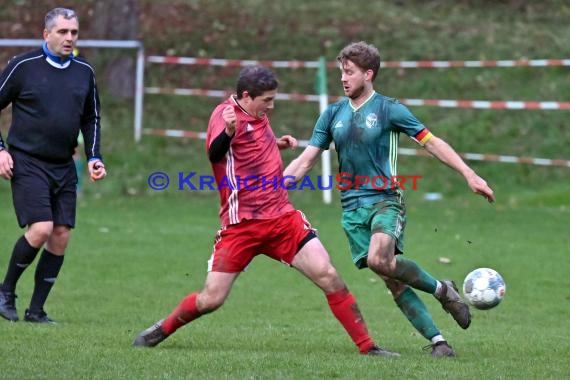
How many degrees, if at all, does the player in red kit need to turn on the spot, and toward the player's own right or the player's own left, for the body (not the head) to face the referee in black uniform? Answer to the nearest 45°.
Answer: approximately 180°

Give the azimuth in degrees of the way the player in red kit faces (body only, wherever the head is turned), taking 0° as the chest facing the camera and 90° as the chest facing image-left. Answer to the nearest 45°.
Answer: approximately 315°

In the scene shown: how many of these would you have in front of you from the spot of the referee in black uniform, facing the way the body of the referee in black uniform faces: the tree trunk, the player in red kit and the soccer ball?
2

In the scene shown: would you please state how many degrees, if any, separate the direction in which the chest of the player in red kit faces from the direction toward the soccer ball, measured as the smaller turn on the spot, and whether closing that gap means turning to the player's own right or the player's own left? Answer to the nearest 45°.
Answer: approximately 45° to the player's own left

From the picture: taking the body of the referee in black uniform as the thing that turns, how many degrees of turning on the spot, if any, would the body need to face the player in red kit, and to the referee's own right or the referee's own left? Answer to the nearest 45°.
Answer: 0° — they already face them

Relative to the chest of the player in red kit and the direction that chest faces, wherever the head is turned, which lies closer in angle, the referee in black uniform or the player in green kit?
the player in green kit

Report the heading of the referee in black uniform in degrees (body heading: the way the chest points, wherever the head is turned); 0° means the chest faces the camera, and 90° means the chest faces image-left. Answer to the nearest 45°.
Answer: approximately 315°

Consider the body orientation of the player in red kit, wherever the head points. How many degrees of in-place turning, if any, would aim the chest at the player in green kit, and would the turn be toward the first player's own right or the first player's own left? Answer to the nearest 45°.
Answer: approximately 45° to the first player's own left

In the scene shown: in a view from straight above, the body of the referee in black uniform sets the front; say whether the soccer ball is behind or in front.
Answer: in front

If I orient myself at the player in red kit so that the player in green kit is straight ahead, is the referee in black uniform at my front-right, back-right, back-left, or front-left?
back-left
